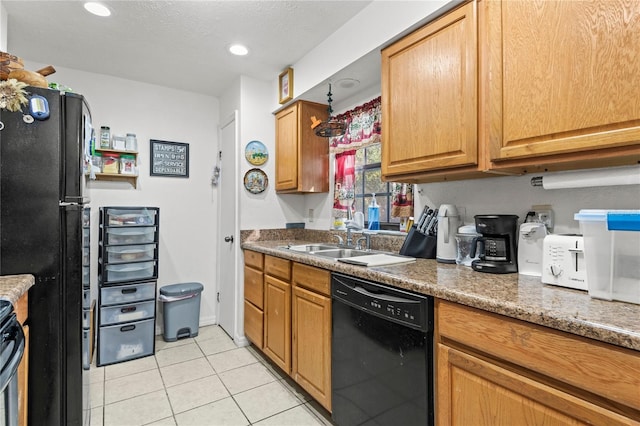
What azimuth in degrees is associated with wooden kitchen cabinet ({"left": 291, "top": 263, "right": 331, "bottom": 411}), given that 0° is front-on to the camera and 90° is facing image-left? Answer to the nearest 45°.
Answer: approximately 45°

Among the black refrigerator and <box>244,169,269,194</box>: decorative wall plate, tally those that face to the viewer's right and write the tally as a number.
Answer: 1

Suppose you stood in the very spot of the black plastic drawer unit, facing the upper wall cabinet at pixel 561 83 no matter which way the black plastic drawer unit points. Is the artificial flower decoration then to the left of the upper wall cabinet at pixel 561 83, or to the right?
right

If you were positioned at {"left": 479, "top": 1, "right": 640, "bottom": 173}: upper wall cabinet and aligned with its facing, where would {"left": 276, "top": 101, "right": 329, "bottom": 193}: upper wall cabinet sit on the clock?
{"left": 276, "top": 101, "right": 329, "bottom": 193}: upper wall cabinet is roughly at 2 o'clock from {"left": 479, "top": 1, "right": 640, "bottom": 173}: upper wall cabinet.

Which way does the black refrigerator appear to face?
to the viewer's right

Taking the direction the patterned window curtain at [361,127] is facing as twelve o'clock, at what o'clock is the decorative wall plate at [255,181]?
The decorative wall plate is roughly at 2 o'clock from the patterned window curtain.

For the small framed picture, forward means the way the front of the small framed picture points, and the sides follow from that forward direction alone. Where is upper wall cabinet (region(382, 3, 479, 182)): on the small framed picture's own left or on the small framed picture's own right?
on the small framed picture's own left

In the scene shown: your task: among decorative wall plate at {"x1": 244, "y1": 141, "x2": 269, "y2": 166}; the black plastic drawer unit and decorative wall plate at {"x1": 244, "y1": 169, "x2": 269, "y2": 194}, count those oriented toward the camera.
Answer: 3

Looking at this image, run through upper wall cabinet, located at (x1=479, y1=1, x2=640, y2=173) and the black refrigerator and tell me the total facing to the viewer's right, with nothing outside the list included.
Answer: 1

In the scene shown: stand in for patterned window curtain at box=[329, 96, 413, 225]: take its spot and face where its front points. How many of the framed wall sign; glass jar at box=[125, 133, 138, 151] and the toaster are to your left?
1

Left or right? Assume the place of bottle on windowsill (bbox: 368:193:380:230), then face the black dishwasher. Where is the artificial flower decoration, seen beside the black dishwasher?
right

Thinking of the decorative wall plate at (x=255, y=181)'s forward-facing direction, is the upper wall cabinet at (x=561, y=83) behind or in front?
in front
